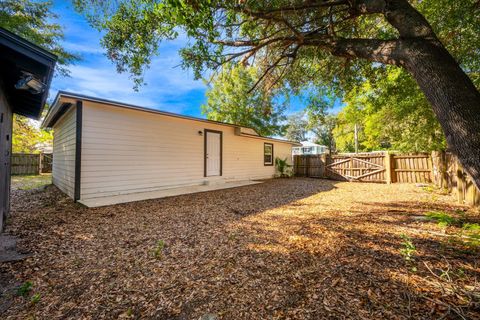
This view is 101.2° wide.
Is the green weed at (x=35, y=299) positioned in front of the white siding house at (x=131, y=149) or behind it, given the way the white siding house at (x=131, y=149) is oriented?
in front

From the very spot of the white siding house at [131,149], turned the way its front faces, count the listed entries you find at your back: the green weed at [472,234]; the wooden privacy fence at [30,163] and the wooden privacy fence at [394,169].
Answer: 1

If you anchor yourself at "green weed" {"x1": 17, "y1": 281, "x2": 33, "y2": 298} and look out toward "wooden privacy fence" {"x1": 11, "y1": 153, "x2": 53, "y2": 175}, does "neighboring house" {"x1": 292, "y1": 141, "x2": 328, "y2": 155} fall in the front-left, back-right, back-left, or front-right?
front-right

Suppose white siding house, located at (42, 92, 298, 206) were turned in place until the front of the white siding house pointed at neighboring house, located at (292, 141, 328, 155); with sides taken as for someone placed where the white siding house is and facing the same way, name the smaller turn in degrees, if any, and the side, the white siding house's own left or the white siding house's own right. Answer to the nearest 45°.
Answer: approximately 90° to the white siding house's own left

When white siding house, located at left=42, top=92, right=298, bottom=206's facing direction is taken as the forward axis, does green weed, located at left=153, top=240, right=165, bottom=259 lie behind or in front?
in front

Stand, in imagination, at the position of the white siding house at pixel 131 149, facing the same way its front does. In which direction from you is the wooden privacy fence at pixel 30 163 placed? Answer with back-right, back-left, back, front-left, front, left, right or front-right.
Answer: back

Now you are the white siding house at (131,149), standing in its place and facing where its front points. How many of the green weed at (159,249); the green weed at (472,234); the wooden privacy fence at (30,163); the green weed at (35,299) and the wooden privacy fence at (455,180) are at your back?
1

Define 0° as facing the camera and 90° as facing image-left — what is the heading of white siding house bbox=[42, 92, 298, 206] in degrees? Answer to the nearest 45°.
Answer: approximately 315°

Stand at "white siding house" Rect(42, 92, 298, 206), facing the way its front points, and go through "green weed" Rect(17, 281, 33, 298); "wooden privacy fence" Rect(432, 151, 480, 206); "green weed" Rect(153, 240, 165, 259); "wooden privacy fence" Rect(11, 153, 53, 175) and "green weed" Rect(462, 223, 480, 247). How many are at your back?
1

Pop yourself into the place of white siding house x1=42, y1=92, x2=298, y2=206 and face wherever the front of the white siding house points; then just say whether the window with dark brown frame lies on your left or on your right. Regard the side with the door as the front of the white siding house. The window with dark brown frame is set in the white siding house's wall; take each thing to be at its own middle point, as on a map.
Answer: on your left

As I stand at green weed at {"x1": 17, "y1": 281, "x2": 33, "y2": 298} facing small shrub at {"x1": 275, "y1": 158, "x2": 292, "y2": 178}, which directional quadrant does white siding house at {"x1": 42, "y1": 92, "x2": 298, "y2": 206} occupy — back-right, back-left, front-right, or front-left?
front-left

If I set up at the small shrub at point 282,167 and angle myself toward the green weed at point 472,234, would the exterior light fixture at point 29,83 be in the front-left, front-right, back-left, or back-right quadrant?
front-right

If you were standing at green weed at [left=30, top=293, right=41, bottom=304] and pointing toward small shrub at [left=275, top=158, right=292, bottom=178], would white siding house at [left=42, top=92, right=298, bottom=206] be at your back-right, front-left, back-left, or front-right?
front-left

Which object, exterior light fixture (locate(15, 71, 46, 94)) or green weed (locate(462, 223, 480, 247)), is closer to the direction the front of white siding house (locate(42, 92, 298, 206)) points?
the green weed

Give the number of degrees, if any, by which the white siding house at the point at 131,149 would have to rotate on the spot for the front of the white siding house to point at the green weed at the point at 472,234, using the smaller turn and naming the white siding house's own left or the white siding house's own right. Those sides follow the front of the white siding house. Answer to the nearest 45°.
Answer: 0° — it already faces it

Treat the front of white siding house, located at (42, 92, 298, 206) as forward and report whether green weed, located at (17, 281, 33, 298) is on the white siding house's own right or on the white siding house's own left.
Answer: on the white siding house's own right
